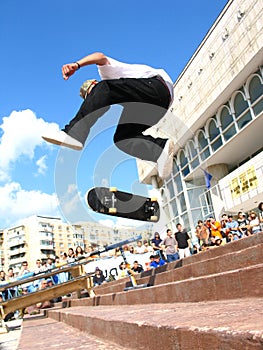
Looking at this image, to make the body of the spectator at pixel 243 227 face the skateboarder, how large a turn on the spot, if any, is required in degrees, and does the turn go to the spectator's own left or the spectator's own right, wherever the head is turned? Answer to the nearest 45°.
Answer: approximately 45° to the spectator's own left

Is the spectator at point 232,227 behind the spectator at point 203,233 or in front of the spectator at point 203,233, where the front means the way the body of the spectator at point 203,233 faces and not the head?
behind

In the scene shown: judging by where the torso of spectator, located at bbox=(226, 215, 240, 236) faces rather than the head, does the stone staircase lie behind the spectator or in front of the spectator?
in front

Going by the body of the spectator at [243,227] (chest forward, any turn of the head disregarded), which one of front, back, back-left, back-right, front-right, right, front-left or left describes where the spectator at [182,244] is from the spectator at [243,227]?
front-right

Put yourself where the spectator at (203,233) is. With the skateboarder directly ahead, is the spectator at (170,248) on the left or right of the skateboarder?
right

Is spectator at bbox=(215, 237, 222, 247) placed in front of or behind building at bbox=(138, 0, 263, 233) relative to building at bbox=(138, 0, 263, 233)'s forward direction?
in front

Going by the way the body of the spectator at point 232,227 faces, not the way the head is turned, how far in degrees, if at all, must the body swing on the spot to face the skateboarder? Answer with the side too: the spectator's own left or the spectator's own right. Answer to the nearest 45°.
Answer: approximately 45° to the spectator's own left

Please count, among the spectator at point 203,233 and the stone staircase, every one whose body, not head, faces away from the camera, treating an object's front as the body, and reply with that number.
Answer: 0

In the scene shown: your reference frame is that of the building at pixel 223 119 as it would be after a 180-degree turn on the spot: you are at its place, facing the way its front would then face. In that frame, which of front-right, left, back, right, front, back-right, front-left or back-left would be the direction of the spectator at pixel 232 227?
back-right

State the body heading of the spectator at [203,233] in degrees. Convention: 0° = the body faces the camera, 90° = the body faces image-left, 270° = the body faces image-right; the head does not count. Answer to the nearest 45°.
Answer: approximately 45°

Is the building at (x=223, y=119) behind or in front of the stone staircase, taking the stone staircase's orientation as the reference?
behind

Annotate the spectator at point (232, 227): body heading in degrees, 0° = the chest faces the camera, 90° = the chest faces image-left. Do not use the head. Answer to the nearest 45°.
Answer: approximately 45°

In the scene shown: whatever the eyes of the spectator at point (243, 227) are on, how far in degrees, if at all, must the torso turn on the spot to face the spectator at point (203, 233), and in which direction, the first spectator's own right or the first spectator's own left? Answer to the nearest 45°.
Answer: approximately 45° to the first spectator's own right
